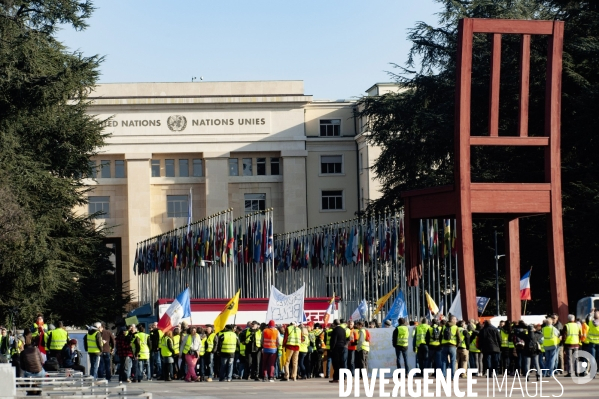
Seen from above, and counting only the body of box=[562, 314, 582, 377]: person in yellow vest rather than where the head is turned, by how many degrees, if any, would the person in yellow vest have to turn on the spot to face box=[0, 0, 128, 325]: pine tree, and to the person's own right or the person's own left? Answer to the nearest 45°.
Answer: approximately 45° to the person's own left

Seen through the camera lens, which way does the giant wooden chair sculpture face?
facing away from the viewer and to the left of the viewer

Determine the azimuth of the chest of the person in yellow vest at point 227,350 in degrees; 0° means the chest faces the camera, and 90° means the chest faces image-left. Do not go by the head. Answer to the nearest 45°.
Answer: approximately 180°

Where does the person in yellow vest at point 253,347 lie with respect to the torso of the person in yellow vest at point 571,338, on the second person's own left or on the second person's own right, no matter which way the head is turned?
on the second person's own left

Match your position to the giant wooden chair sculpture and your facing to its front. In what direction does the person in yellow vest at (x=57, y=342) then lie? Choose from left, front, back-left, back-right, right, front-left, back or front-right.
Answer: front-left

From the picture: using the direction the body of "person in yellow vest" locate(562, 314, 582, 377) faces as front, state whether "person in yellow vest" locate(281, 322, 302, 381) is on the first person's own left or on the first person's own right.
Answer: on the first person's own left

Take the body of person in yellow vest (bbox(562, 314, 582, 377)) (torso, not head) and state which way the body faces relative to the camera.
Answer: away from the camera

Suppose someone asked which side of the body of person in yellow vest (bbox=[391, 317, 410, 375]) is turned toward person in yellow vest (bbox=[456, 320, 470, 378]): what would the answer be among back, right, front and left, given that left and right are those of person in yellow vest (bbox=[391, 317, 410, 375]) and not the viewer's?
right

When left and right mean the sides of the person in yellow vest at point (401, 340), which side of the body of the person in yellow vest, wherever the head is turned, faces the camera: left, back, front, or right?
back
